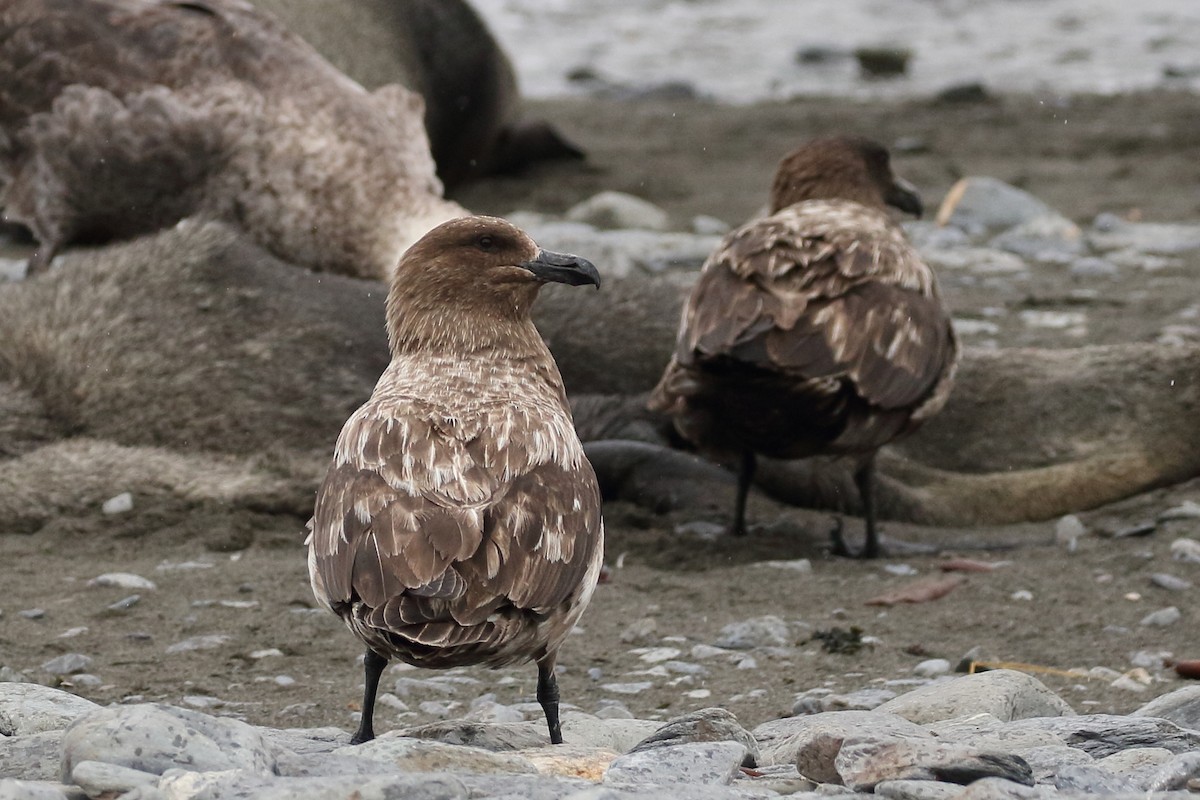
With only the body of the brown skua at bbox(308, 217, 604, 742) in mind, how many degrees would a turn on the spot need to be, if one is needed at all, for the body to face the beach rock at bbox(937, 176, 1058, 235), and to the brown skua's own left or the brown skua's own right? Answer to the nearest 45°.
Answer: approximately 45° to the brown skua's own right

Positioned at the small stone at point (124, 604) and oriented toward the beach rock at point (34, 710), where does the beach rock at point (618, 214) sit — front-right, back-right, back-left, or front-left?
back-left

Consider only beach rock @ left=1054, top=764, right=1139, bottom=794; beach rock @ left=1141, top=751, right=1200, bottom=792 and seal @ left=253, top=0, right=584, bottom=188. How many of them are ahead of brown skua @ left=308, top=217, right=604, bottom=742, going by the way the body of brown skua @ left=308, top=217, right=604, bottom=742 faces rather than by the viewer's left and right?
1

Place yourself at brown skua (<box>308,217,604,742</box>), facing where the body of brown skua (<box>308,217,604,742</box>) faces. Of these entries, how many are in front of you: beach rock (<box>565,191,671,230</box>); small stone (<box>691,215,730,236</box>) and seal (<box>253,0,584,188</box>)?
3

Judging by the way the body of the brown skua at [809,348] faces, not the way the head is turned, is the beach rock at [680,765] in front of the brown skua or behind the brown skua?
behind

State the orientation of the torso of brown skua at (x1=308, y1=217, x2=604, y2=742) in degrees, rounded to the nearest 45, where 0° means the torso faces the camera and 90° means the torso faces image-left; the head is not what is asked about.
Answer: approximately 180°

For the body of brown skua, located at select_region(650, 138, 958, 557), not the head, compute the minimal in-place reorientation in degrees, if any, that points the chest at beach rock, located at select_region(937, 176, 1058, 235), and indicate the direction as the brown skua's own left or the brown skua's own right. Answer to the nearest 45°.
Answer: approximately 45° to the brown skua's own left

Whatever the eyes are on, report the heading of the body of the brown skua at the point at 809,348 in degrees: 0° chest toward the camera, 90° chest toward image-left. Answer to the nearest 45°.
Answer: approximately 225°

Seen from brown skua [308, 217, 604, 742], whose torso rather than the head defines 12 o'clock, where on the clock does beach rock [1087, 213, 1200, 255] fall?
The beach rock is roughly at 1 o'clock from the brown skua.

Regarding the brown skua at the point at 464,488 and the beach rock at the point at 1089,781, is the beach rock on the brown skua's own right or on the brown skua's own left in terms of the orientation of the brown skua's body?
on the brown skua's own right

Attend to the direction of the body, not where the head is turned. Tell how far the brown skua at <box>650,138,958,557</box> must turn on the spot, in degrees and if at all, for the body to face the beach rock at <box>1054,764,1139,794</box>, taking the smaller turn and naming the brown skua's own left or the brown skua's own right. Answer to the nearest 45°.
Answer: approximately 135° to the brown skua's own right

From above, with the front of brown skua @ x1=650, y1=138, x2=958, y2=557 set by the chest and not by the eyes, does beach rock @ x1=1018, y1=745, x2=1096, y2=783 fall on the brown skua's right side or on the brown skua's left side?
on the brown skua's right side

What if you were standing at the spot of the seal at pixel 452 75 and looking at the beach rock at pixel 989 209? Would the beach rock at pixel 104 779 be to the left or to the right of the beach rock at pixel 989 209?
right

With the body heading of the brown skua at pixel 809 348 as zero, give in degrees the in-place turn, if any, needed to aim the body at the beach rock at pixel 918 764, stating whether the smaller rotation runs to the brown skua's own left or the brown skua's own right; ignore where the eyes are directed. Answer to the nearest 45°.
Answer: approximately 135° to the brown skua's own right
